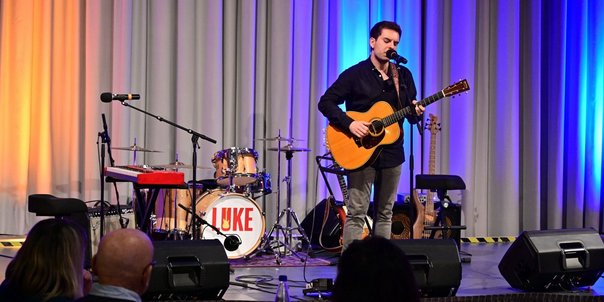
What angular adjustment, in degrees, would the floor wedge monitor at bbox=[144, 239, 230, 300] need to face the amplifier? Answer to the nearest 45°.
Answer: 0° — it already faces it

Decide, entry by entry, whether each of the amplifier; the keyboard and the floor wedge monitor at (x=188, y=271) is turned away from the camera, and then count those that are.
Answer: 1

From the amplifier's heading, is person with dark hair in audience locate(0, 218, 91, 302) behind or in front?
in front

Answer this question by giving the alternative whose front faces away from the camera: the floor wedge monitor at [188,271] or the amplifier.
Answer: the floor wedge monitor

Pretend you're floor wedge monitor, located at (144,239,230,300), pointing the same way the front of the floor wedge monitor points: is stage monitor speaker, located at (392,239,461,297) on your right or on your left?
on your right

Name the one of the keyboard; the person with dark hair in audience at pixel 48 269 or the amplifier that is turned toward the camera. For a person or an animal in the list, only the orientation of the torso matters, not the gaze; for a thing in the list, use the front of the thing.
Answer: the amplifier

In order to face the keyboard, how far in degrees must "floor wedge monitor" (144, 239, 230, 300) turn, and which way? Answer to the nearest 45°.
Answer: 0° — it already faces it

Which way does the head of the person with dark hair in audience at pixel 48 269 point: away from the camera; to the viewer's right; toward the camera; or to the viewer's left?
away from the camera

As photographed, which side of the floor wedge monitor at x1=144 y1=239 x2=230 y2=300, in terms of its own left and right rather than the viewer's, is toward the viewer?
back

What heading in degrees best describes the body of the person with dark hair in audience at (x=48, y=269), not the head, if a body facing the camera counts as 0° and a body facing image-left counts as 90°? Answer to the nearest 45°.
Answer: approximately 225°

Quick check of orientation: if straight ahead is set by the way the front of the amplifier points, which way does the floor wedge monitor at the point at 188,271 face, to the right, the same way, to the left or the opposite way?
the opposite way
